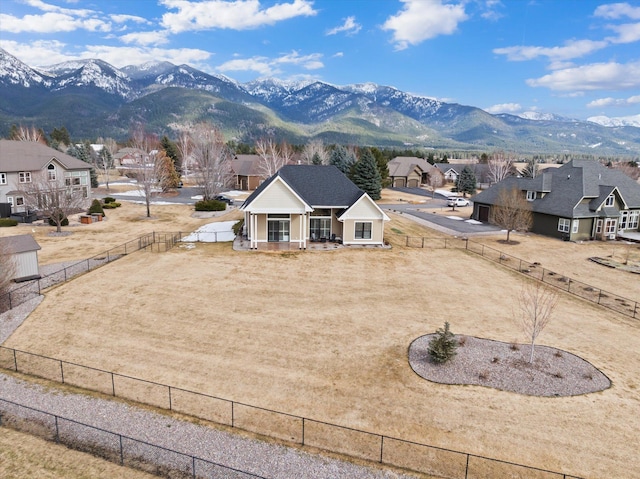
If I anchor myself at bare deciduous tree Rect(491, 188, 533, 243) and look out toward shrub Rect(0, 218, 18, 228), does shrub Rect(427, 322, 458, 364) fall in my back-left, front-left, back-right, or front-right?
front-left

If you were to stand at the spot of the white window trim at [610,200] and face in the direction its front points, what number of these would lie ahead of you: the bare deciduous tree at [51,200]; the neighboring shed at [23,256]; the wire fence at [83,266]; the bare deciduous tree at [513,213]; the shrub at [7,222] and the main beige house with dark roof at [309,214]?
6

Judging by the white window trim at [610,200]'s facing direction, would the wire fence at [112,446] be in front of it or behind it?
in front

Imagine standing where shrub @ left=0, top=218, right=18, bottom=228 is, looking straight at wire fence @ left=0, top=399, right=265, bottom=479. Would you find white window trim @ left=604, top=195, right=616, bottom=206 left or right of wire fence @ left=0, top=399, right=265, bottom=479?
left

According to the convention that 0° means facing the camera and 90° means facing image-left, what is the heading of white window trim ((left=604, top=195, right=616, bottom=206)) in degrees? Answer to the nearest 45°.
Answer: approximately 45°

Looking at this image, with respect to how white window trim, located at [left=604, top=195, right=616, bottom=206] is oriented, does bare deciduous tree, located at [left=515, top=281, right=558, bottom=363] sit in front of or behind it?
in front

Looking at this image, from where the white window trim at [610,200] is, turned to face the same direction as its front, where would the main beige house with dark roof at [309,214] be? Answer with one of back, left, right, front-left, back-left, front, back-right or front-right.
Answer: right
